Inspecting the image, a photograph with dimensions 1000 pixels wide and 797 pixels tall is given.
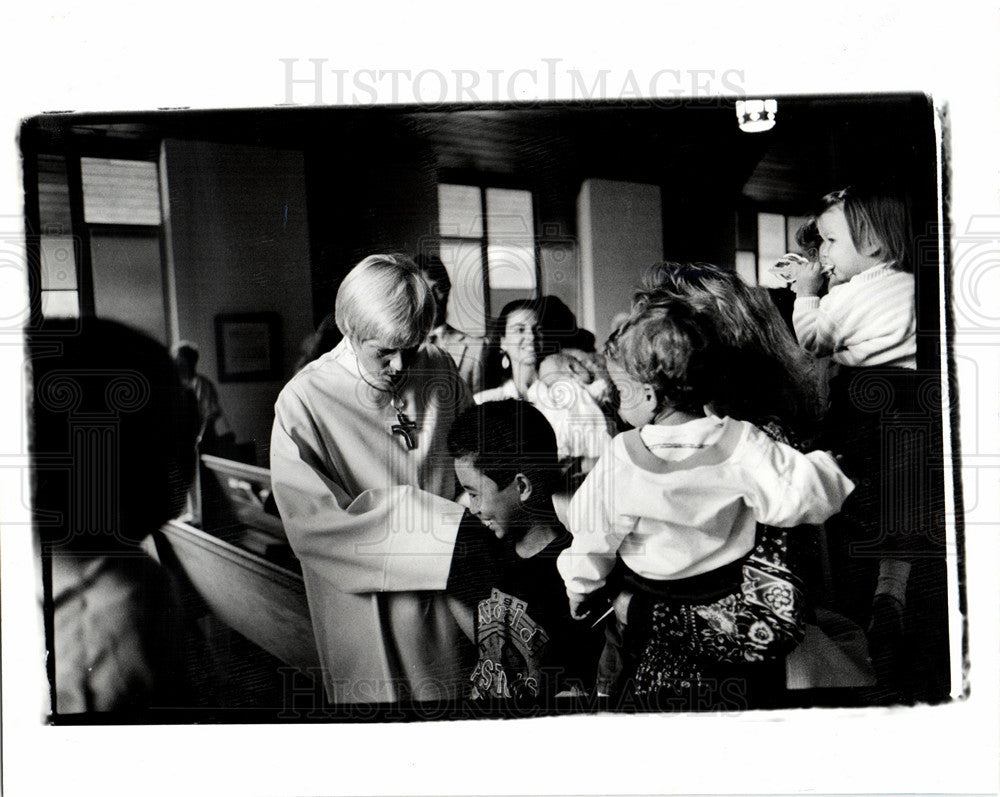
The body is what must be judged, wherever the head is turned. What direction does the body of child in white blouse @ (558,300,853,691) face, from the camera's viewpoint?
away from the camera

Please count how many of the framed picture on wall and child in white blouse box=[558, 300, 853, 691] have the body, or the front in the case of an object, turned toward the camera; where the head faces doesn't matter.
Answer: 1

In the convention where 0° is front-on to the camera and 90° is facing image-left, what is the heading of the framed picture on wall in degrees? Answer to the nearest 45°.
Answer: approximately 0°

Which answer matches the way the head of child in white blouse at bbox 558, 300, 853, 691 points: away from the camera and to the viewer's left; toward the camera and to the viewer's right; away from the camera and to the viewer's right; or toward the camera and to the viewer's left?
away from the camera and to the viewer's left

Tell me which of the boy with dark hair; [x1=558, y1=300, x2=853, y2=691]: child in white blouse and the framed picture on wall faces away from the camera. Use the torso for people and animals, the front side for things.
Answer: the child in white blouse

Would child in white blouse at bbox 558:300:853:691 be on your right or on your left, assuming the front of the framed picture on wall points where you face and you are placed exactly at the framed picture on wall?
on your left

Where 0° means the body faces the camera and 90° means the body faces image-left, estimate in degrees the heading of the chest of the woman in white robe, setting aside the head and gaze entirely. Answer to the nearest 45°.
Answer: approximately 315°
